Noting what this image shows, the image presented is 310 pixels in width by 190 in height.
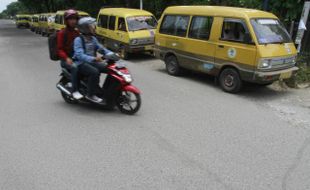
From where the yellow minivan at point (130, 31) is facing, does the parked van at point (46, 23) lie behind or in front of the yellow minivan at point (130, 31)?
behind

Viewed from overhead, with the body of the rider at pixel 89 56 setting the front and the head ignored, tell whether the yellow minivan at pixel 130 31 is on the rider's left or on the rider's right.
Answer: on the rider's left

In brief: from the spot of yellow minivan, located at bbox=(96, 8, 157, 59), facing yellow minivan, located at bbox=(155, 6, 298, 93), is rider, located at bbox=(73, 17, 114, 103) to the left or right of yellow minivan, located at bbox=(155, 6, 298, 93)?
right

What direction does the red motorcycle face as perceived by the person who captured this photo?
facing the viewer and to the right of the viewer

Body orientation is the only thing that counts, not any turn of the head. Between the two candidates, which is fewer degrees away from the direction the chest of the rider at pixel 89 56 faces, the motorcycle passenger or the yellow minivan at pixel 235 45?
the yellow minivan

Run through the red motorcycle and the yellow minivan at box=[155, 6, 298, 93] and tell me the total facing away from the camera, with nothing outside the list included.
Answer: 0

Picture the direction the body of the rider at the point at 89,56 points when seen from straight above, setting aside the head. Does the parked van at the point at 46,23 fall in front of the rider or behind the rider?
behind

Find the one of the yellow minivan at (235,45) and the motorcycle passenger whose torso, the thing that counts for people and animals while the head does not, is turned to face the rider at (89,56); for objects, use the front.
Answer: the motorcycle passenger

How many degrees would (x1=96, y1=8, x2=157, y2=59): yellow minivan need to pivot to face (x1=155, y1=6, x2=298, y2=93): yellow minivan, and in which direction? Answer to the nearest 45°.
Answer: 0° — it already faces it

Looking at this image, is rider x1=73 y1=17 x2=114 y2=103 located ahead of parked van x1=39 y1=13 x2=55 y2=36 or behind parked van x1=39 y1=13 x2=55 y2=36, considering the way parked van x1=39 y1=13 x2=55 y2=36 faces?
ahead
